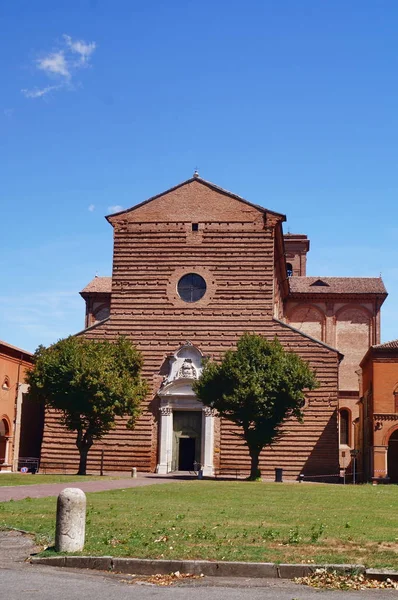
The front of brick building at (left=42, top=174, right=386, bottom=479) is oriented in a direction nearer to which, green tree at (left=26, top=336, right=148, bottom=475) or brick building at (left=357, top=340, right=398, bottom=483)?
the green tree

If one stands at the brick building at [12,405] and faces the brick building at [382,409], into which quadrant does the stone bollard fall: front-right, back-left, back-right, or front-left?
front-right

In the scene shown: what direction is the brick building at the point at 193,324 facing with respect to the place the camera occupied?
facing the viewer

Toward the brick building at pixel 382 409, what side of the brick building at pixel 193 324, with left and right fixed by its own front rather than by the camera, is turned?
left

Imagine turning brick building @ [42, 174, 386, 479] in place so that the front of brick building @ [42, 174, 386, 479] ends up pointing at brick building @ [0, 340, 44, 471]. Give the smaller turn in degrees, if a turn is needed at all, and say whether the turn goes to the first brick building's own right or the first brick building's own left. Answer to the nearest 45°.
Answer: approximately 90° to the first brick building's own right

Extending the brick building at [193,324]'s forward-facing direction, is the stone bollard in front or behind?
in front

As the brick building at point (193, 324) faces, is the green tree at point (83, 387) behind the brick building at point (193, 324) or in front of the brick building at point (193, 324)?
in front

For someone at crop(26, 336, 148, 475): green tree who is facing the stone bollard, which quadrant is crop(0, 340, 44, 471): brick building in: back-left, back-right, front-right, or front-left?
back-right

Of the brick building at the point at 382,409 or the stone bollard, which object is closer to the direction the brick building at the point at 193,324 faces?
the stone bollard
